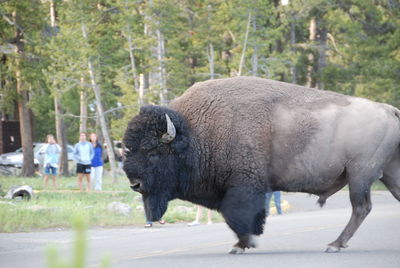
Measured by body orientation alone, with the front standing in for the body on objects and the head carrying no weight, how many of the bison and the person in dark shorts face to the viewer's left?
1

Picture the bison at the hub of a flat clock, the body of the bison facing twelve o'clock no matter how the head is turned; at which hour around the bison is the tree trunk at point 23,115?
The tree trunk is roughly at 2 o'clock from the bison.

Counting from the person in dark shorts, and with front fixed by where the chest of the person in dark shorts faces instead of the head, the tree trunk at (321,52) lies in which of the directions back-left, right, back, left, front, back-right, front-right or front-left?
back-left

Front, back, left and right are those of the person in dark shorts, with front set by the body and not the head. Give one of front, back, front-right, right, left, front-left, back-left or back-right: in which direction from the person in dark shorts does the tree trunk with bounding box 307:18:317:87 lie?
back-left

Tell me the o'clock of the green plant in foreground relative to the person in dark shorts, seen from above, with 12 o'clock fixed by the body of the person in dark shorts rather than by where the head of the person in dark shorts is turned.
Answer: The green plant in foreground is roughly at 12 o'clock from the person in dark shorts.

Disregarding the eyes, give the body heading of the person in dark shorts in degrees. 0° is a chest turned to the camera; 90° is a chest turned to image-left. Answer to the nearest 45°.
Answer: approximately 0°

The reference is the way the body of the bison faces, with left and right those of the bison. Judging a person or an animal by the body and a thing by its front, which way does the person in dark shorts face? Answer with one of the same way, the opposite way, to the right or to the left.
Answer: to the left

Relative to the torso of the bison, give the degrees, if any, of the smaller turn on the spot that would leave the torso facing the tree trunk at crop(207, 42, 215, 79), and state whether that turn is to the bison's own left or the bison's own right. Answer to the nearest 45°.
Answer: approximately 90° to the bison's own right

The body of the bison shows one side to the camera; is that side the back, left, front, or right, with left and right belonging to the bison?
left

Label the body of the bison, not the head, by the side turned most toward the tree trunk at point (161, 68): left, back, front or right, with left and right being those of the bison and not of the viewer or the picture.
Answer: right

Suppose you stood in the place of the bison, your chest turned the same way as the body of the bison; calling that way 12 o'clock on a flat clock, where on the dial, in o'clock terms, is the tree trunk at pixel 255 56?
The tree trunk is roughly at 3 o'clock from the bison.
